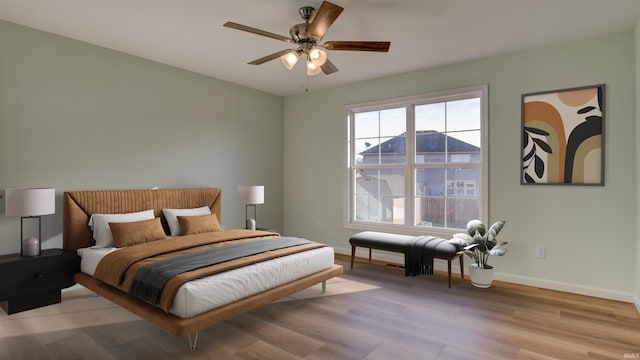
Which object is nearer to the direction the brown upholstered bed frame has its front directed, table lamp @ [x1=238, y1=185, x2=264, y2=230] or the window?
the window

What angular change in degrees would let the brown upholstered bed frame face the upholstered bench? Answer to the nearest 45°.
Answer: approximately 45° to its left

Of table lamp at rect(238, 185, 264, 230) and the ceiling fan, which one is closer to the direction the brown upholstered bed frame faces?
the ceiling fan

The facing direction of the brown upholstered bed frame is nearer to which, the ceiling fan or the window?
the ceiling fan

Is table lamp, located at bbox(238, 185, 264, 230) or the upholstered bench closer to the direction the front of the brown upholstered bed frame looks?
the upholstered bench

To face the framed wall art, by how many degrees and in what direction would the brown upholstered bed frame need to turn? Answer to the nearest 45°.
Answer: approximately 45° to its left

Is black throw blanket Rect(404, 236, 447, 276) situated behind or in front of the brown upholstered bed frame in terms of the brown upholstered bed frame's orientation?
in front

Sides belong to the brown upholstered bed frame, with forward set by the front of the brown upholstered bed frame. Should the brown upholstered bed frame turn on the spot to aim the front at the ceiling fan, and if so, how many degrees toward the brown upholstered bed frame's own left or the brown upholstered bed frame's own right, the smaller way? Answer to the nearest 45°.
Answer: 0° — it already faces it

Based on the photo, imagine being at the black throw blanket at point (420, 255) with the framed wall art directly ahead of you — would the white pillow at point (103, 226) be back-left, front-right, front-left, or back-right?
back-right
